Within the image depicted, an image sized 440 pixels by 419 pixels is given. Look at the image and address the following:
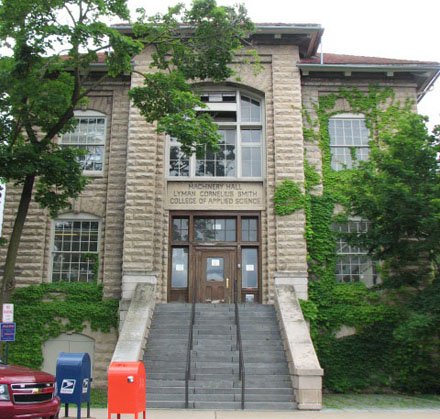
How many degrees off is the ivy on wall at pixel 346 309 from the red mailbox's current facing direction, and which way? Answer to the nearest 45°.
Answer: approximately 135° to its left

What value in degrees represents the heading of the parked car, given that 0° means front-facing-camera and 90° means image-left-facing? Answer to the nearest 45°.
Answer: approximately 315°

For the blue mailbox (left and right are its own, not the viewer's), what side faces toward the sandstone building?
back

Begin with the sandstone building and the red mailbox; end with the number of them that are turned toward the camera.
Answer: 2

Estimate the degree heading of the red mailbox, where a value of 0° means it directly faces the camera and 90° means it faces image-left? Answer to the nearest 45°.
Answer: approximately 0°
